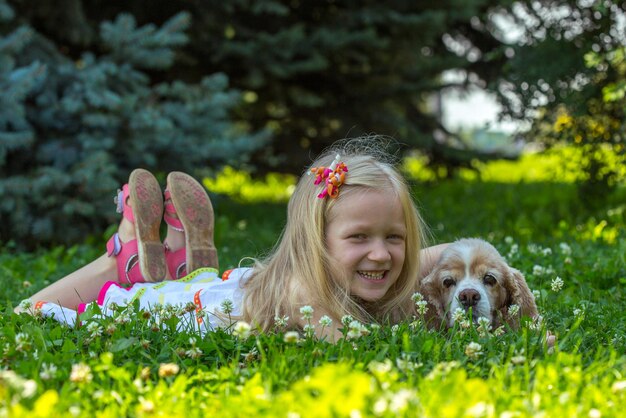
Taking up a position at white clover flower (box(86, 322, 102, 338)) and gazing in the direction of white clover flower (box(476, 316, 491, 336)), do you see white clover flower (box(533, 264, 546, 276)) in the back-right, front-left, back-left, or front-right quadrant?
front-left

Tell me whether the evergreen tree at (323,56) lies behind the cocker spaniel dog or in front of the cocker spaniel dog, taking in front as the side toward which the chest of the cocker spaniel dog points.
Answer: behind

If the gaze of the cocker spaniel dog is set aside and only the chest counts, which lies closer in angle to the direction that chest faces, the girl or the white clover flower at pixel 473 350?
the white clover flower

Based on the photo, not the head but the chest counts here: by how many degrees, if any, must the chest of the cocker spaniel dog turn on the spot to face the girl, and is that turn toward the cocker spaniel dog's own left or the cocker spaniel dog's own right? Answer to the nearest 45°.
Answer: approximately 90° to the cocker spaniel dog's own right

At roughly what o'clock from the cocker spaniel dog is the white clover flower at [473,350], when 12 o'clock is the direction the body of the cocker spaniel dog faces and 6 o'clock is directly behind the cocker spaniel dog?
The white clover flower is roughly at 12 o'clock from the cocker spaniel dog.

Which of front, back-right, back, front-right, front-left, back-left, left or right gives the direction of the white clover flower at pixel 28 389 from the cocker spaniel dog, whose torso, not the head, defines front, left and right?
front-right

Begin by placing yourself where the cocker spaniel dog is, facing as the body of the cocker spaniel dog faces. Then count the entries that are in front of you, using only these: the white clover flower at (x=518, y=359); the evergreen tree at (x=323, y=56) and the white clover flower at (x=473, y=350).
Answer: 2

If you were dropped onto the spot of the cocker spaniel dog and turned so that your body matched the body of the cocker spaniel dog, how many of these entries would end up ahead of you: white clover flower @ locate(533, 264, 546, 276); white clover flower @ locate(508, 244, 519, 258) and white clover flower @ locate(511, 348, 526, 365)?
1

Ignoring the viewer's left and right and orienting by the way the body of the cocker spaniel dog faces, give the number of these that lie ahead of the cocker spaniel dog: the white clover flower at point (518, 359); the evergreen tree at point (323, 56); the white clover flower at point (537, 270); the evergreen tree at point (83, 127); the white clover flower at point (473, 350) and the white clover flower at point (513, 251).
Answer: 2

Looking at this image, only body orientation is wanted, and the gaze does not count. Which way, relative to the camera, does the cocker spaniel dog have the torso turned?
toward the camera

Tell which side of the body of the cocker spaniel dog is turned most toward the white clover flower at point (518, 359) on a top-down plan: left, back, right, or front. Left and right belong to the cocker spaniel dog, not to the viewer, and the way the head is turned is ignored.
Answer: front

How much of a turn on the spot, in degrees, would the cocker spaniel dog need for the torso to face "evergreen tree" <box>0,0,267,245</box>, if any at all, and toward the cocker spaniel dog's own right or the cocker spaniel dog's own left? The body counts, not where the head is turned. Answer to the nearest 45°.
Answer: approximately 135° to the cocker spaniel dog's own right

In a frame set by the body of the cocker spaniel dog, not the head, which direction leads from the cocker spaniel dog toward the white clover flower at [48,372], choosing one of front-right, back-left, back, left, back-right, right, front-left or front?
front-right

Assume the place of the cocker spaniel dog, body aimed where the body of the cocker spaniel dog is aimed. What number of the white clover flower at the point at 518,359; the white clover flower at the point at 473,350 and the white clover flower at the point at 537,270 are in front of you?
2

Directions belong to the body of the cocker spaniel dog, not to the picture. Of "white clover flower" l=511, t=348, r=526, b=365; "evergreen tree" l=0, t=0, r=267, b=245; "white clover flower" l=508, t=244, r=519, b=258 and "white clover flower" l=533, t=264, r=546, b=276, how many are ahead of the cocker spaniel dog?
1
